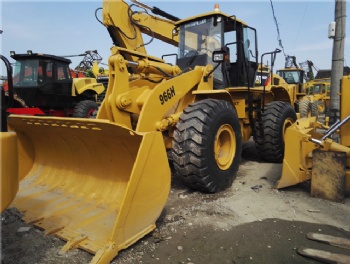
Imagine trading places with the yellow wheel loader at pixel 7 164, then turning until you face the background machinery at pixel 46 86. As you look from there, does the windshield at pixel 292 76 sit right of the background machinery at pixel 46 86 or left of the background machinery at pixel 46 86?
right

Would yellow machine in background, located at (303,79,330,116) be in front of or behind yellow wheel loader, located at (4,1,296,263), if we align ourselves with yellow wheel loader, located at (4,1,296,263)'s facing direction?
behind

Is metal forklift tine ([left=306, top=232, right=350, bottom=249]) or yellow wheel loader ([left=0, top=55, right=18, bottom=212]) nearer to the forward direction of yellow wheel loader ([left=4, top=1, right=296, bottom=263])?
the yellow wheel loader

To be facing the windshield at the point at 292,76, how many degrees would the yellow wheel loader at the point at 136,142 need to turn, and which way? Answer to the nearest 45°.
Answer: approximately 180°

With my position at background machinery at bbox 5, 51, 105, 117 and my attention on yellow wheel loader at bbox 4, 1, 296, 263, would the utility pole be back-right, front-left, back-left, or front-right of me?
front-left

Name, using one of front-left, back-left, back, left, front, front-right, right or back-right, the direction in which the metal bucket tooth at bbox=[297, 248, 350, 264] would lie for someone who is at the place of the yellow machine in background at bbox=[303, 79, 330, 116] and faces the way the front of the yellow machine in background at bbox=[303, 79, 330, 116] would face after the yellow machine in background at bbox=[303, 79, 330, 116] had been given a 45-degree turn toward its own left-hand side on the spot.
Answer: front

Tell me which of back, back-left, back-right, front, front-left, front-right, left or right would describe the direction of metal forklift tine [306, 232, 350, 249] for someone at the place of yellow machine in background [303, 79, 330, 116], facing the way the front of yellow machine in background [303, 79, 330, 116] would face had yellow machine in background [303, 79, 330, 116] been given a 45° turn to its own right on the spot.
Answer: left

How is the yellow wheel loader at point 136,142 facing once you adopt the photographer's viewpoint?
facing the viewer and to the left of the viewer

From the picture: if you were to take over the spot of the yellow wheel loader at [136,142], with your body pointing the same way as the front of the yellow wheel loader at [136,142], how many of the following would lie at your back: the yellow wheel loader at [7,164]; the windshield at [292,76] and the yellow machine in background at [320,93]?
2

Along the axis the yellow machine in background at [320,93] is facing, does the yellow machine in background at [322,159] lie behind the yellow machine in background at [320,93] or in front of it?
in front

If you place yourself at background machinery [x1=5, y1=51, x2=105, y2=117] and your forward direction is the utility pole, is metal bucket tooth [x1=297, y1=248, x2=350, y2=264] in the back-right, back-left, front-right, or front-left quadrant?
front-right

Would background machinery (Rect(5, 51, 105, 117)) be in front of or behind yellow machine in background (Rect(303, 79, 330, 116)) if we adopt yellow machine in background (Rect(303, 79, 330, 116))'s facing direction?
in front

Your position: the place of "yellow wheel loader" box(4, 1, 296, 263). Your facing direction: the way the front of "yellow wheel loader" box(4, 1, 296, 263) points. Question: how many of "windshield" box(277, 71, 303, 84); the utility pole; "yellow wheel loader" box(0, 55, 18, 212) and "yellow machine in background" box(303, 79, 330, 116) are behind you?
3

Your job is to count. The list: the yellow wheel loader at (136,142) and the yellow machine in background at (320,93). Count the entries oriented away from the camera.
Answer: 0

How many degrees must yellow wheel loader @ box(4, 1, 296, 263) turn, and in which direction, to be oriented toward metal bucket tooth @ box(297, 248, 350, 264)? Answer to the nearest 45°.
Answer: approximately 90° to its left

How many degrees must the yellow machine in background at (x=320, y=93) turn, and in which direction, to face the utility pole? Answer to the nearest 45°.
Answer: approximately 45° to its left

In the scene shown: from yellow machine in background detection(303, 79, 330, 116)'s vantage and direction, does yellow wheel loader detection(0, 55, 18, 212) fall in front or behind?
in front

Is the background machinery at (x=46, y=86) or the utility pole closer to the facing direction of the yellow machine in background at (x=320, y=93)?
the background machinery

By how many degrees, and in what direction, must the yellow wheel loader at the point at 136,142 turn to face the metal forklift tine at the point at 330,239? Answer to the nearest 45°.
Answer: approximately 90° to its left
